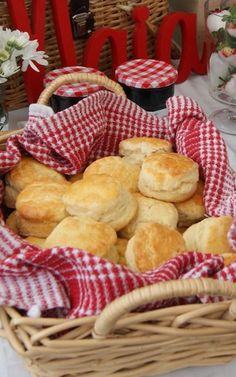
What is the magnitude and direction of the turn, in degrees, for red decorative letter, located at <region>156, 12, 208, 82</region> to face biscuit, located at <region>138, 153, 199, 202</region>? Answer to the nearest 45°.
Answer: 0° — it already faces it

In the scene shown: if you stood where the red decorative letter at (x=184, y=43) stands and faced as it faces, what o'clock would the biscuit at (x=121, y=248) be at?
The biscuit is roughly at 12 o'clock from the red decorative letter.

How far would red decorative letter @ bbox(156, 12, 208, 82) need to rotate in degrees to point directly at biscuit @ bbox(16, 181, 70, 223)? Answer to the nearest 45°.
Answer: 0° — it already faces it

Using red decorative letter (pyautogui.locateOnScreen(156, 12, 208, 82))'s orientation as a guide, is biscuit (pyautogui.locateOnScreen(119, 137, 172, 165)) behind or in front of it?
in front

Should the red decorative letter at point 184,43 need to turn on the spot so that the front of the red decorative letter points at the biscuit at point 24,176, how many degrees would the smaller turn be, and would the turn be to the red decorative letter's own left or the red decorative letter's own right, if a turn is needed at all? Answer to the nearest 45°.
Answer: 0° — it already faces it

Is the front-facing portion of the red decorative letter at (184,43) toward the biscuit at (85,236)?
yes

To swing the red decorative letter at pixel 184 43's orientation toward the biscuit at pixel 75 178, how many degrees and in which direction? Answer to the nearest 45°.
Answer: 0° — it already faces it

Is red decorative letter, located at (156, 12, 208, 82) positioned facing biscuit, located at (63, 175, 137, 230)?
yes

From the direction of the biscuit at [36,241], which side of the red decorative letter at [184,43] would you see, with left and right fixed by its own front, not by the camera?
front

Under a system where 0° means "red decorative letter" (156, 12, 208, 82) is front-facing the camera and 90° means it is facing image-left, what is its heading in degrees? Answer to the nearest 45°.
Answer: approximately 0°

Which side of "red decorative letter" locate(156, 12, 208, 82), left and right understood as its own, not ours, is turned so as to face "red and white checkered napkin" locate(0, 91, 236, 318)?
front
